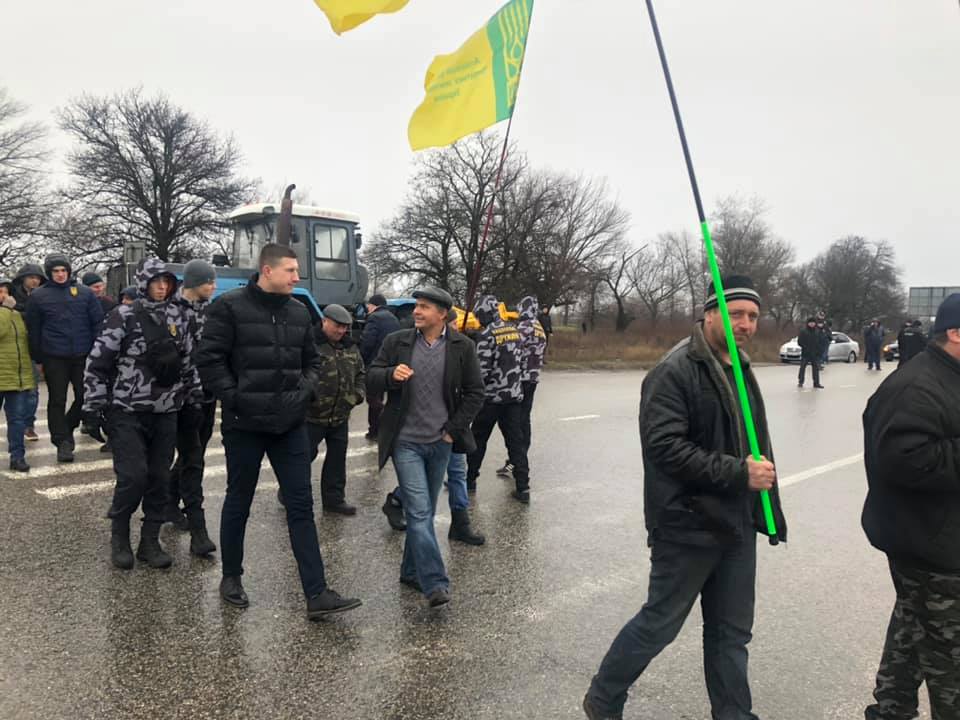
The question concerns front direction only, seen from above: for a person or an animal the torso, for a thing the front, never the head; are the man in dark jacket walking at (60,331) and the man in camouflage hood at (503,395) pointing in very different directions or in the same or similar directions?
very different directions

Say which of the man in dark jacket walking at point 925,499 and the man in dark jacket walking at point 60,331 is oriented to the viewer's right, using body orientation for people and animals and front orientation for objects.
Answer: the man in dark jacket walking at point 925,499

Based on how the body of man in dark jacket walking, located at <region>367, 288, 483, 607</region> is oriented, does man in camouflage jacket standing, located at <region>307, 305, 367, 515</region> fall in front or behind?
behind

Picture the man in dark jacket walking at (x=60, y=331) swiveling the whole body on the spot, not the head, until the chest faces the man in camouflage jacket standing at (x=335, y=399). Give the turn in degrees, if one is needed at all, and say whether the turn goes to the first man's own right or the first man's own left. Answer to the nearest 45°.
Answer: approximately 45° to the first man's own left

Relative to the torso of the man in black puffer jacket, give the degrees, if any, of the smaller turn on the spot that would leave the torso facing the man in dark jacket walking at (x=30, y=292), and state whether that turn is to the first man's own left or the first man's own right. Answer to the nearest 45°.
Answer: approximately 180°

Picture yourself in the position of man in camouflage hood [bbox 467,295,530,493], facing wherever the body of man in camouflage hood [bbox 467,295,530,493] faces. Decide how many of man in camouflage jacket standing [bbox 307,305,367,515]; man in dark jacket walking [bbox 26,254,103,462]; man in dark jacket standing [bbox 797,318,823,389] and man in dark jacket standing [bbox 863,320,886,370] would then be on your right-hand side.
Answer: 2

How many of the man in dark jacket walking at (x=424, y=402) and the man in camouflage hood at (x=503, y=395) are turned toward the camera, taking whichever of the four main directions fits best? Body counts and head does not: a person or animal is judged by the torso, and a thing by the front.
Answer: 1
